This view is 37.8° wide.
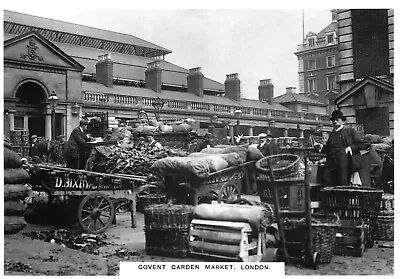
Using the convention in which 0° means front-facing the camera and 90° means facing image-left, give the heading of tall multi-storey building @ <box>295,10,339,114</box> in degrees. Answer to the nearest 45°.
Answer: approximately 45°

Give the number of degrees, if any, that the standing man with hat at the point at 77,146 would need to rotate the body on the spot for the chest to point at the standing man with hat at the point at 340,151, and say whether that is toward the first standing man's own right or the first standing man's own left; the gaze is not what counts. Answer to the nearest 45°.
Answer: approximately 45° to the first standing man's own right

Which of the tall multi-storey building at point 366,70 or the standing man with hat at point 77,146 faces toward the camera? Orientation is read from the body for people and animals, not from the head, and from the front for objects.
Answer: the tall multi-storey building

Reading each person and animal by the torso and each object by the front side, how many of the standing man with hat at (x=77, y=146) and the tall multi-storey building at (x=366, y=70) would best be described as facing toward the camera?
1

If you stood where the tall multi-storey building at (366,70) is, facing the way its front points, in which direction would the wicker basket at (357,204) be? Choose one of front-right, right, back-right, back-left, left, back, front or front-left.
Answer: front

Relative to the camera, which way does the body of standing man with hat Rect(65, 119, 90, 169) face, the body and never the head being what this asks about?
to the viewer's right

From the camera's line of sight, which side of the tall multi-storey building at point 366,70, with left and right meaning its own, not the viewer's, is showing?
front

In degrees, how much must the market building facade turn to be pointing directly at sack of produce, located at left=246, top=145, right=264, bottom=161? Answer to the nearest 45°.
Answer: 0° — it already faces it

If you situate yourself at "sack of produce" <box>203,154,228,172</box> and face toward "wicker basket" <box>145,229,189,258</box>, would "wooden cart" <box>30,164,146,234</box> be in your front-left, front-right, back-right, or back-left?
front-right

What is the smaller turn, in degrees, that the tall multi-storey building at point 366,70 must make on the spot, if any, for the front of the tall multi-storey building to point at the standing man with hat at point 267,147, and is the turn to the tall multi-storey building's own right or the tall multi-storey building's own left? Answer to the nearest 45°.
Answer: approximately 45° to the tall multi-storey building's own right

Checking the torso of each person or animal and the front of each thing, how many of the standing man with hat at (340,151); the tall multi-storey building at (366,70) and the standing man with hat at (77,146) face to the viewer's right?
1

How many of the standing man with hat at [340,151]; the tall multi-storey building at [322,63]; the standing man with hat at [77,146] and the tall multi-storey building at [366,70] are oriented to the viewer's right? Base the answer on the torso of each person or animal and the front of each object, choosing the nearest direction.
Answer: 1

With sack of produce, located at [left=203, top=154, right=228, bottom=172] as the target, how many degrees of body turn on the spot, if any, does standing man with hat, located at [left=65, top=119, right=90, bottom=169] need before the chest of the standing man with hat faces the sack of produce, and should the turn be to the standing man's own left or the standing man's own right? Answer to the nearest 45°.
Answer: approximately 45° to the standing man's own right

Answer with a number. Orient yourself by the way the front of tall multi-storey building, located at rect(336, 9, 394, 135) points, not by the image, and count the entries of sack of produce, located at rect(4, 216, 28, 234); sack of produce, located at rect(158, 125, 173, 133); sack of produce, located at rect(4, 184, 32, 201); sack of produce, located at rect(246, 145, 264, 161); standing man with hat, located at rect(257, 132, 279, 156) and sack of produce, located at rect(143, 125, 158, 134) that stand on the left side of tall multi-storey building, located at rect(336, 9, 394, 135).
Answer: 0

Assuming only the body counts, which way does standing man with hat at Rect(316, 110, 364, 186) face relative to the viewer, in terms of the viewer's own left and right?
facing the viewer and to the left of the viewer

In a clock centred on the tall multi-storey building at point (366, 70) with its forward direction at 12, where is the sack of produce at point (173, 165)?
The sack of produce is roughly at 1 o'clock from the tall multi-storey building.

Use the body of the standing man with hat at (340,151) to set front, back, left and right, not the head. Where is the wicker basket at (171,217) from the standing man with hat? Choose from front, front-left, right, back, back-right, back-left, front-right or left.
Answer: front

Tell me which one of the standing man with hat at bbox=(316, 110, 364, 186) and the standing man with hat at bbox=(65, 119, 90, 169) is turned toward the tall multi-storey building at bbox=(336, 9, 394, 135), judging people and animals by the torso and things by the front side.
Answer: the standing man with hat at bbox=(65, 119, 90, 169)
